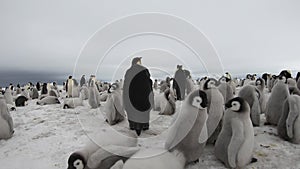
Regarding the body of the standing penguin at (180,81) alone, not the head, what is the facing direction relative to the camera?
away from the camera

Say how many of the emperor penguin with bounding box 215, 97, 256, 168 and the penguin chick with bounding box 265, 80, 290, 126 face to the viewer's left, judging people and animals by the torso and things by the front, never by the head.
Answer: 1

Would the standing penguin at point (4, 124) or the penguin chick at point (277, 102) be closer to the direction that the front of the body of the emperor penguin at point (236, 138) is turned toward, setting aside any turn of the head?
the standing penguin
